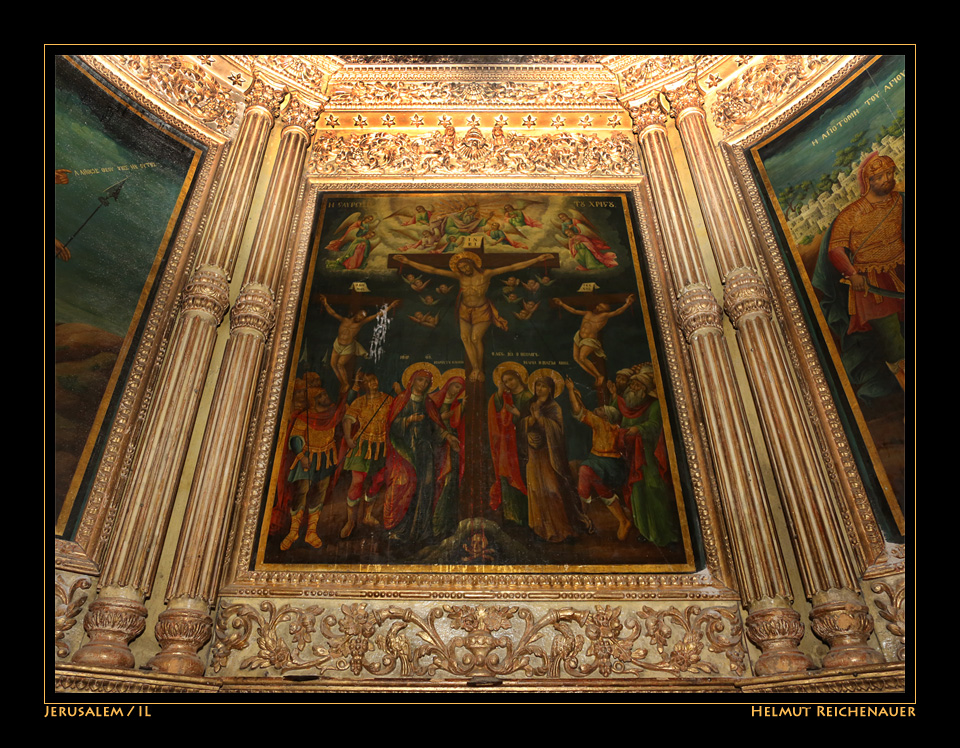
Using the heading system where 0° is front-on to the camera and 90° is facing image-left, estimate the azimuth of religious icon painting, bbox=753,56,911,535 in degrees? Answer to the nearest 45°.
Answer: approximately 45°

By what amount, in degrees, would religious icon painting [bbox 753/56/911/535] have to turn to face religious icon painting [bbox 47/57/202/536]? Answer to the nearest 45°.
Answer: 0° — it already faces it
